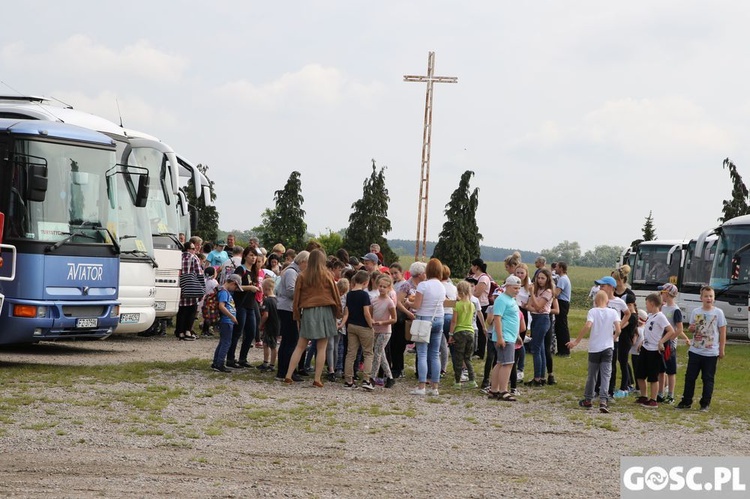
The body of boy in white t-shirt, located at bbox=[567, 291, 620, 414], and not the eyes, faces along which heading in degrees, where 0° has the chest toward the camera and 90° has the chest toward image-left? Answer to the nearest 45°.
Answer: approximately 180°

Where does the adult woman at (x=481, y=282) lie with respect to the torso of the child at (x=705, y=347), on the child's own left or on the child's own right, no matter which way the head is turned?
on the child's own right

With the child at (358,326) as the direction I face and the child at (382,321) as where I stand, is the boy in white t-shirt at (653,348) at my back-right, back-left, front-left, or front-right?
back-left

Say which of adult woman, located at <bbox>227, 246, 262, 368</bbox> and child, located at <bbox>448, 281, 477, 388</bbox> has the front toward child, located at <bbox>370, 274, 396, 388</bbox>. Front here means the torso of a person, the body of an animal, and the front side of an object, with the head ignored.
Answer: the adult woman

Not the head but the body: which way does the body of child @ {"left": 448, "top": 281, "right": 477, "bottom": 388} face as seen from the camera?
away from the camera

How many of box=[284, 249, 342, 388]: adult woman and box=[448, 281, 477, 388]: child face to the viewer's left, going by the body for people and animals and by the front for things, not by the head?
0

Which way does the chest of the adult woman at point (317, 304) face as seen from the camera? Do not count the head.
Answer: away from the camera

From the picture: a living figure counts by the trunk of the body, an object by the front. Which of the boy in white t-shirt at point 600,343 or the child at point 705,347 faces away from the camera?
the boy in white t-shirt

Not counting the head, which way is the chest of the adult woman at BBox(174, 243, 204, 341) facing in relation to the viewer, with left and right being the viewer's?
facing to the right of the viewer

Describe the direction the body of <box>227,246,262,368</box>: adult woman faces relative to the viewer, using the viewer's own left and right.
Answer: facing the viewer and to the right of the viewer

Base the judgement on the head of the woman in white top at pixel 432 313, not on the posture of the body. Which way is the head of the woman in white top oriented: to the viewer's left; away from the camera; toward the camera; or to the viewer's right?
away from the camera

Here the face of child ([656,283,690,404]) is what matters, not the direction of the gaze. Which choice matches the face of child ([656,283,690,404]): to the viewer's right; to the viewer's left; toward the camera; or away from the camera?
to the viewer's left

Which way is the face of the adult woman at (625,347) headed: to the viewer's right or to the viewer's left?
to the viewer's left
